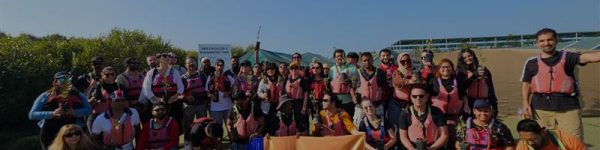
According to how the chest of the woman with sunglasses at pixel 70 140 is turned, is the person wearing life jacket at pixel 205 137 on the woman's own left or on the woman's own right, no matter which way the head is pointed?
on the woman's own left

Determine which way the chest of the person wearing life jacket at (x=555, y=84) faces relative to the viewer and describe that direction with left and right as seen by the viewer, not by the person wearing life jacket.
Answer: facing the viewer

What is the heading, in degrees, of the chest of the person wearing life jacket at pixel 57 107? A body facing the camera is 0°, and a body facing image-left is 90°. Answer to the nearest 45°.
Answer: approximately 0°

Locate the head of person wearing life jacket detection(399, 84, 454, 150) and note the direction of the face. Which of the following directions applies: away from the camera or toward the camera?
toward the camera

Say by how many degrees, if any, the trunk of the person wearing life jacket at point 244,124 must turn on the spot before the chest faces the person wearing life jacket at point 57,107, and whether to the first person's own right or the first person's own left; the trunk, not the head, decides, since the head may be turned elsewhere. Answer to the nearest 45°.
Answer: approximately 90° to the first person's own right

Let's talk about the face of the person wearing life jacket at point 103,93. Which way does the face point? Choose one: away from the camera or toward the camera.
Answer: toward the camera

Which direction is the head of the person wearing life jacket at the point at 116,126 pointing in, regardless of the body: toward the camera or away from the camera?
toward the camera

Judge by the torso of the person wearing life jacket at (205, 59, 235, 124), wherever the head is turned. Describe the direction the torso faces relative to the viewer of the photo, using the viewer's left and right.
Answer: facing the viewer

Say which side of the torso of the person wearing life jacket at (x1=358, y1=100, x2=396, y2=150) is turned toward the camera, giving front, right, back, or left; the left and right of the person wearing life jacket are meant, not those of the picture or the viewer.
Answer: front

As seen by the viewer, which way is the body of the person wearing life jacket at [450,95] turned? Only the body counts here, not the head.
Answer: toward the camera

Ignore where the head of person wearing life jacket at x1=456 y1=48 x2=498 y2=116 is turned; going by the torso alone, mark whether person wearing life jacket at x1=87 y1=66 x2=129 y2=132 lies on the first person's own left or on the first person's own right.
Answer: on the first person's own right

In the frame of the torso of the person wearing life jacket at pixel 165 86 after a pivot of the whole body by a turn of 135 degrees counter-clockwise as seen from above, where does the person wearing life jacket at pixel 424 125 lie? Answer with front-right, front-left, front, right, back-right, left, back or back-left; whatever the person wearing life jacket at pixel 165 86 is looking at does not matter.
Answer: right

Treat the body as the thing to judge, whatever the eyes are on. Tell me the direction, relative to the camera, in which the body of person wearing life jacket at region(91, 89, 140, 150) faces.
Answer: toward the camera
